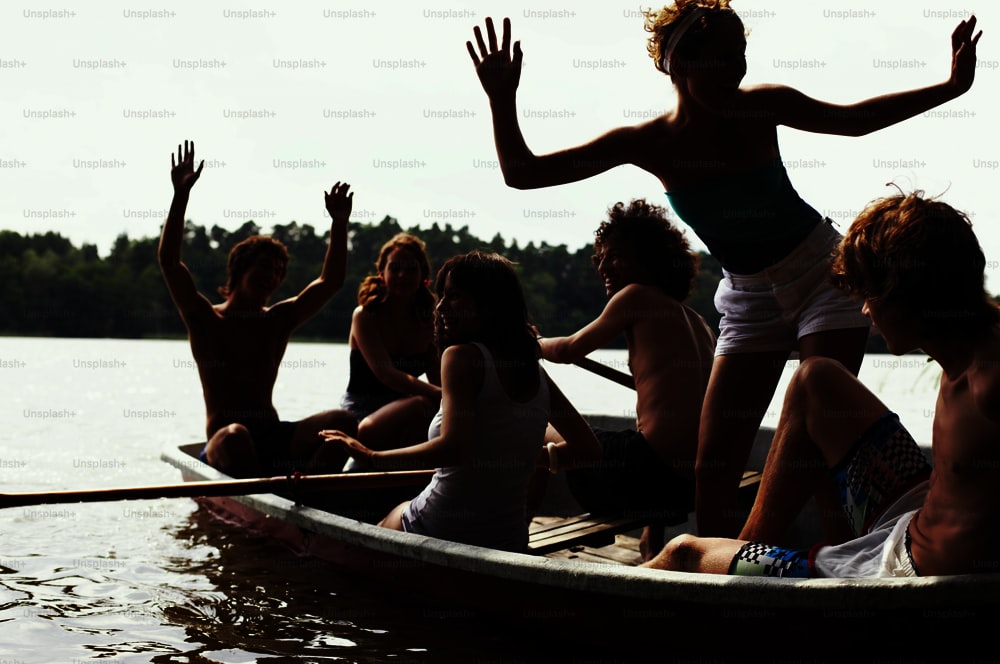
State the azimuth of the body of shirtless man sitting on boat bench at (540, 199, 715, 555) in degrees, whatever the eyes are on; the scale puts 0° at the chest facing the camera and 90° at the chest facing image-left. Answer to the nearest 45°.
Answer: approximately 135°

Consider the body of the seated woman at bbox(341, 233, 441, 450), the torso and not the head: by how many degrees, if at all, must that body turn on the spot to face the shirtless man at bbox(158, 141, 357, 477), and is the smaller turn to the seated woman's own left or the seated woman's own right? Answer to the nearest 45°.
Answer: approximately 90° to the seated woman's own right

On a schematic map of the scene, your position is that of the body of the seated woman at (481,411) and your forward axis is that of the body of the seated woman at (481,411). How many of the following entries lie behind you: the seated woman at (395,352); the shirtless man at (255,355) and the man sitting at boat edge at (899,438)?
1

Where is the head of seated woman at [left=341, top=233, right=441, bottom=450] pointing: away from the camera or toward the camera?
toward the camera

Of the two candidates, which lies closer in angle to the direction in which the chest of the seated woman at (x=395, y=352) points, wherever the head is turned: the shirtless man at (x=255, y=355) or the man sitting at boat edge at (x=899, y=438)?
the man sitting at boat edge

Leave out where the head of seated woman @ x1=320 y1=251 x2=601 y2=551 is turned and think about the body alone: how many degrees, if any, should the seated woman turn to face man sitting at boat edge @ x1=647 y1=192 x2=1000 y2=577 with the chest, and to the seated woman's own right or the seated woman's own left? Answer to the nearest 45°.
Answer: approximately 180°

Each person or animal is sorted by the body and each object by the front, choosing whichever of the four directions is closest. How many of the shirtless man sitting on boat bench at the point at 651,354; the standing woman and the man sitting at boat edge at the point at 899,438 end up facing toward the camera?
1

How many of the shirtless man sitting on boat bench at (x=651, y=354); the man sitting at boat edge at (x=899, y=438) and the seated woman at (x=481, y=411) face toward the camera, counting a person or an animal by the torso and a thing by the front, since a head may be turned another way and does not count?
0

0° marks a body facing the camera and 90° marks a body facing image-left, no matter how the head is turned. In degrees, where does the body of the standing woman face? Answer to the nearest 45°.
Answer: approximately 0°

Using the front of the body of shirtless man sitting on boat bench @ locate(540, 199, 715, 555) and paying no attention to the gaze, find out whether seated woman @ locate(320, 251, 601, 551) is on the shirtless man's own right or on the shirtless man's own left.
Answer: on the shirtless man's own left

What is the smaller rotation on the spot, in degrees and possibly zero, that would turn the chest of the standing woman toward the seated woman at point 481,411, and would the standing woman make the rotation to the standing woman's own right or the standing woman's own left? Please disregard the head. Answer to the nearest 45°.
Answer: approximately 90° to the standing woman's own right

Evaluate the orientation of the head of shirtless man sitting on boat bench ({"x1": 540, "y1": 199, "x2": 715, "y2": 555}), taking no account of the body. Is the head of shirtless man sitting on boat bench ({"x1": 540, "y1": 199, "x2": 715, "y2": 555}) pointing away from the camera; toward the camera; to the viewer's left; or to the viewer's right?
to the viewer's left

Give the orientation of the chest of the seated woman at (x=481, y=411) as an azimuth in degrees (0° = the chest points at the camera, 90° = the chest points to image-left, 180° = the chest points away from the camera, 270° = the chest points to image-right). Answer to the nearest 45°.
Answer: approximately 135°

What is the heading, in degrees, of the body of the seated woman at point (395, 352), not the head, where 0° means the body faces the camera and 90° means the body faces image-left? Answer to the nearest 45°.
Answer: approximately 315°

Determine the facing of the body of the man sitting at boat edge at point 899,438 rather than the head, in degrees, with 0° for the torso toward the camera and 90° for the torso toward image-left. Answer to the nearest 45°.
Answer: approximately 90°

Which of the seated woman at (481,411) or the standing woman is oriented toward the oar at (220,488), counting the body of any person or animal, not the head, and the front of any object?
the seated woman

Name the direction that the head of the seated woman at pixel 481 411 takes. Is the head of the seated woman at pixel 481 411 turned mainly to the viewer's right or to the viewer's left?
to the viewer's left

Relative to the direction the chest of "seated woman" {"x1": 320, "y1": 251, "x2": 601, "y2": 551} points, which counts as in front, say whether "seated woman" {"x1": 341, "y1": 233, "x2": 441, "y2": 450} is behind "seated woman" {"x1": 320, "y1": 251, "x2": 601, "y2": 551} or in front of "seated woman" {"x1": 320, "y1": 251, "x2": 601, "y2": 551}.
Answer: in front
